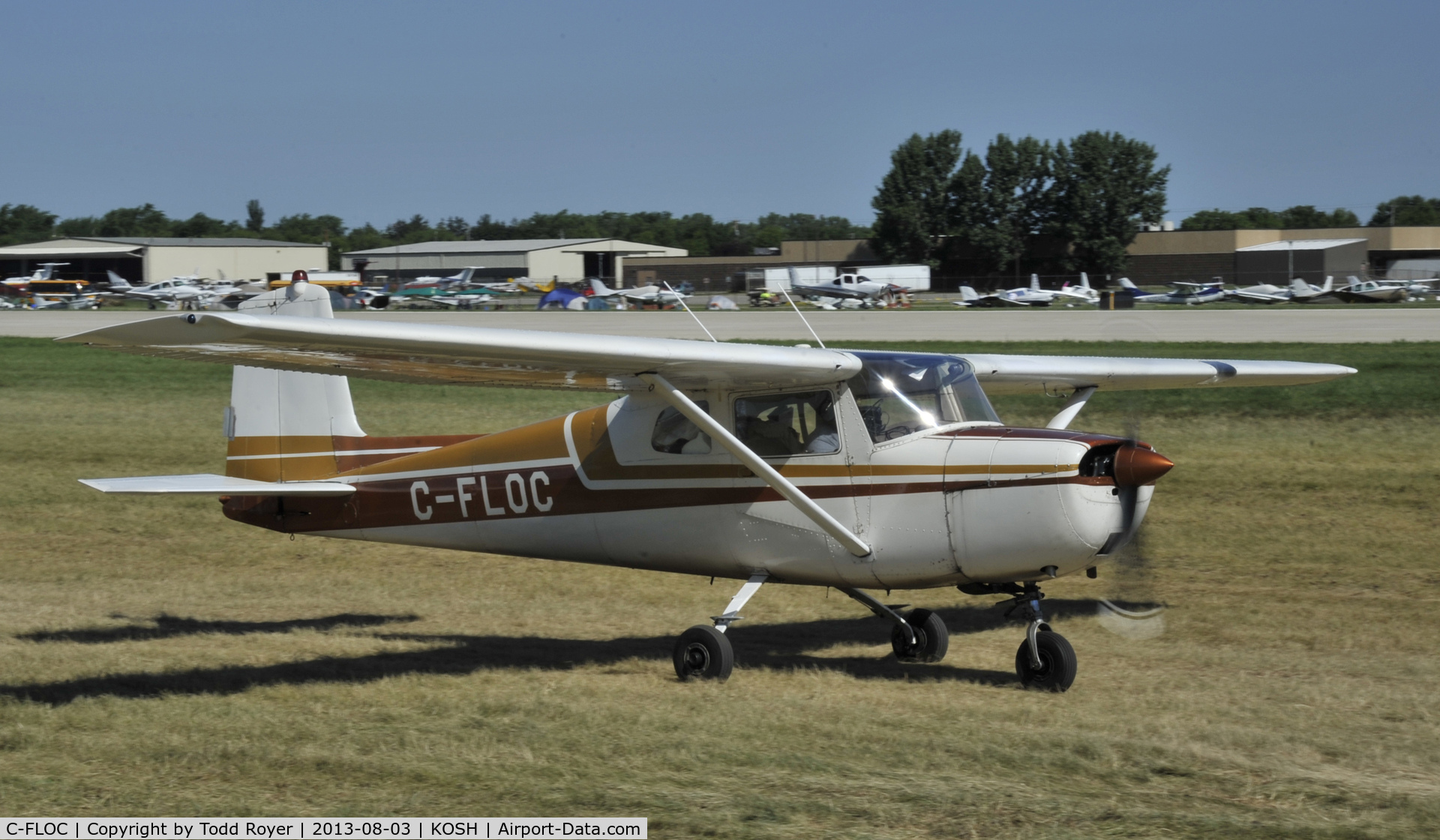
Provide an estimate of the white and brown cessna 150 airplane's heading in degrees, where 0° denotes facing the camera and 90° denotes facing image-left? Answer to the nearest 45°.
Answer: approximately 315°
